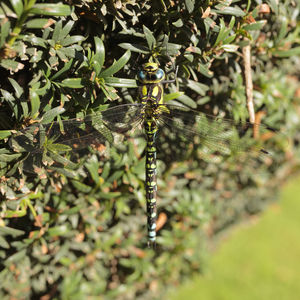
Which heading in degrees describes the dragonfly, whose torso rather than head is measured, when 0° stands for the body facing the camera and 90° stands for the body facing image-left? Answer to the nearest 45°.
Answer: approximately 180°
